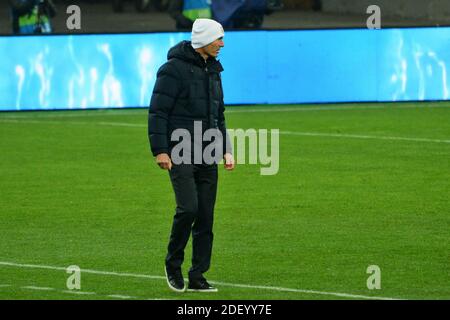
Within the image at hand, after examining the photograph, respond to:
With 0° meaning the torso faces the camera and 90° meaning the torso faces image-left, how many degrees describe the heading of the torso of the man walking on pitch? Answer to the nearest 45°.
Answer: approximately 315°

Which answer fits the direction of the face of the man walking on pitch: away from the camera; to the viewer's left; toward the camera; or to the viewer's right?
to the viewer's right
